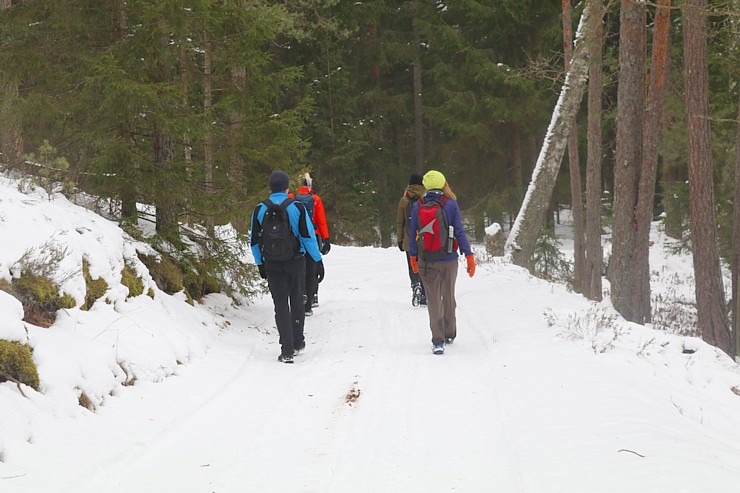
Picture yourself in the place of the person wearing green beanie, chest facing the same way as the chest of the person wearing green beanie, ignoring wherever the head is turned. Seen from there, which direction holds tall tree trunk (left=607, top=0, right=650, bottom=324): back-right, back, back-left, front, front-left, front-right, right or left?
front-right

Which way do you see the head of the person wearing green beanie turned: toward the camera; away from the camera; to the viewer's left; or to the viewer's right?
away from the camera

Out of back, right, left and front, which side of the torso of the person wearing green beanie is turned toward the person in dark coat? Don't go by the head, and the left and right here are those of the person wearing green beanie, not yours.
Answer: front

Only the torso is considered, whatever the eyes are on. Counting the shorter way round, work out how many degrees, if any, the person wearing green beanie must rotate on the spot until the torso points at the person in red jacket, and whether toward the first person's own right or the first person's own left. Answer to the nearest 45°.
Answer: approximately 45° to the first person's own left

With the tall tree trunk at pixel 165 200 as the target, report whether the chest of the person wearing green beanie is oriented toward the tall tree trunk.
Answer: no

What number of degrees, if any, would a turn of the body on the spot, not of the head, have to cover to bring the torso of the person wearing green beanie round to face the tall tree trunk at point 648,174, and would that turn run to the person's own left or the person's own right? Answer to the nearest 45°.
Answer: approximately 45° to the person's own right

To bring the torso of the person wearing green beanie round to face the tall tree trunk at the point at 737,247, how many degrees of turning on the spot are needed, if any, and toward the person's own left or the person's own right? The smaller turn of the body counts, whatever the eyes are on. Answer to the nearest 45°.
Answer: approximately 45° to the person's own right

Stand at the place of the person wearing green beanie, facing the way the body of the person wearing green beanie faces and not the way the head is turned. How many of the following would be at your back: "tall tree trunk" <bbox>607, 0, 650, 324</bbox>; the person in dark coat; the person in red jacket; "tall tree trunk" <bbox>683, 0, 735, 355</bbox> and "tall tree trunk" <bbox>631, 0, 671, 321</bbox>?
0

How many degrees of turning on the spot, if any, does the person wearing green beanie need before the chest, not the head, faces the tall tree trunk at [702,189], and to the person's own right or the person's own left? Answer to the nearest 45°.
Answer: approximately 45° to the person's own right

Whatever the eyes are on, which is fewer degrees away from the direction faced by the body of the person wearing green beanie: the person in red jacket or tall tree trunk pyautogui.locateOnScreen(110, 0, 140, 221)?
the person in red jacket

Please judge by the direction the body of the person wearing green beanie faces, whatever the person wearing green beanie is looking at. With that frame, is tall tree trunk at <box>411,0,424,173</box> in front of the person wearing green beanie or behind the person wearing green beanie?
in front

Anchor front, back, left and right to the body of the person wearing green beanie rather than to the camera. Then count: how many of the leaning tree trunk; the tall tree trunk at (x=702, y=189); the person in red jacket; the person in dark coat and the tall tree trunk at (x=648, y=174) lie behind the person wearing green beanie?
0

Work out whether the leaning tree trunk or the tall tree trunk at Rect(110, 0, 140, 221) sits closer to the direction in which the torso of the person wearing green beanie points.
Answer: the leaning tree trunk

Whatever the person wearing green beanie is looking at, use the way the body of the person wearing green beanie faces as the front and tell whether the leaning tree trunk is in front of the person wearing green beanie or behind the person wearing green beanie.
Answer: in front

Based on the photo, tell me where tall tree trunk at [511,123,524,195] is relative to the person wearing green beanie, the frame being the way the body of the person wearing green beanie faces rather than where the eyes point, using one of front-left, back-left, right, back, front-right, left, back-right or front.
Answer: front

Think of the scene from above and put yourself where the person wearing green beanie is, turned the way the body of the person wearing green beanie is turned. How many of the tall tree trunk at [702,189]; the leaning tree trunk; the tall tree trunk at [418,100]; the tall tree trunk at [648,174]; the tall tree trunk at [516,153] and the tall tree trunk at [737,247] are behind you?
0

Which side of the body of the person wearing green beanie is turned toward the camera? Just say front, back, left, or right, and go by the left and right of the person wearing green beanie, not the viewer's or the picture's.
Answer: back
